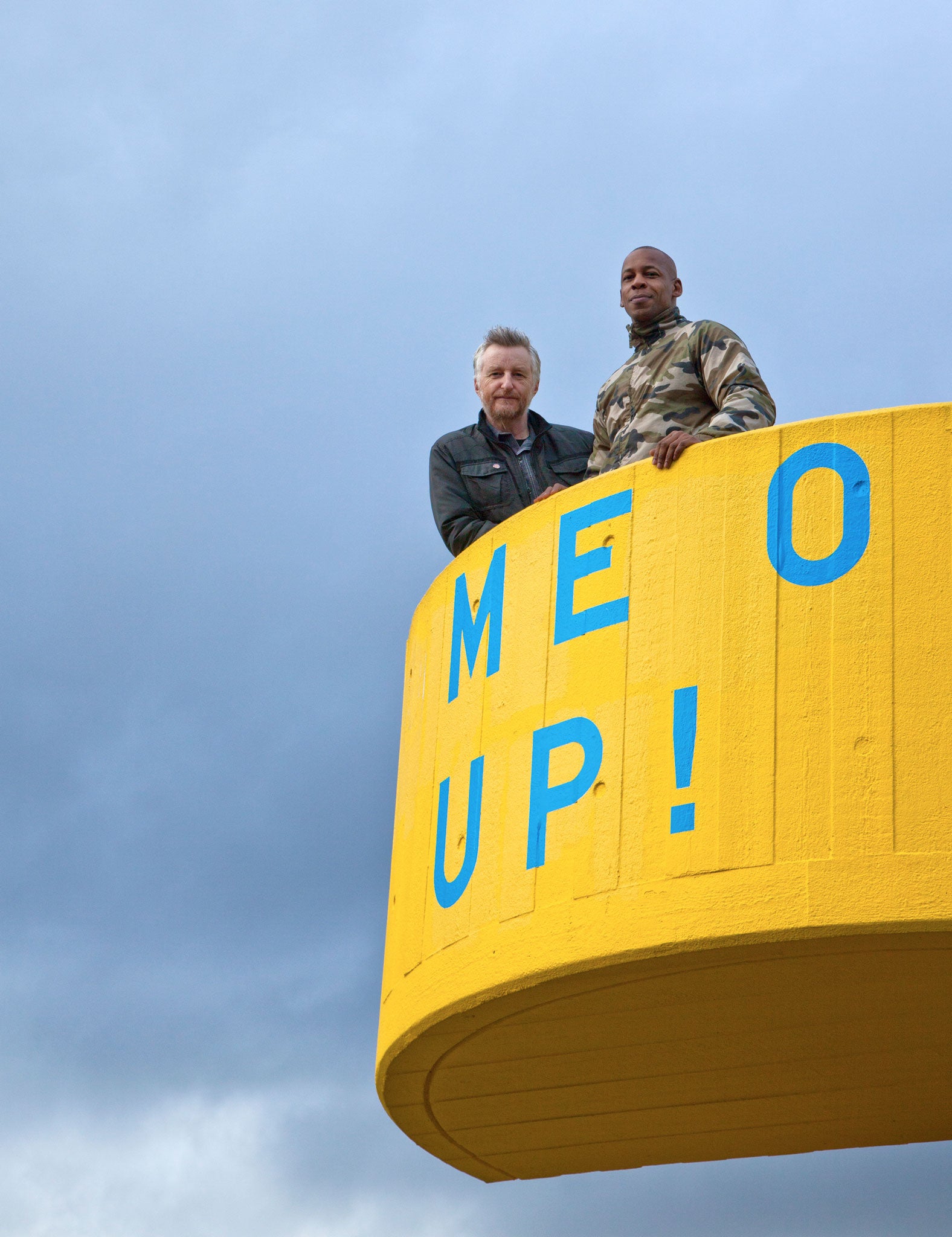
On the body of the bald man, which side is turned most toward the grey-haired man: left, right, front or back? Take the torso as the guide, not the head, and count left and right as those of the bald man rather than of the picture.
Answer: right

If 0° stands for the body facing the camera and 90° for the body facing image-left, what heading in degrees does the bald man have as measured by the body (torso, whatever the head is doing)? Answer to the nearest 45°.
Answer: approximately 45°
